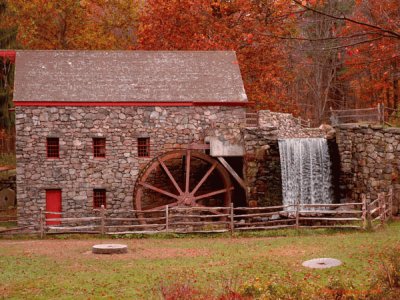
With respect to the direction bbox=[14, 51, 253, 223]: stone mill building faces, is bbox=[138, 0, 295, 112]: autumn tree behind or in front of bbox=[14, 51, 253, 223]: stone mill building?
behind

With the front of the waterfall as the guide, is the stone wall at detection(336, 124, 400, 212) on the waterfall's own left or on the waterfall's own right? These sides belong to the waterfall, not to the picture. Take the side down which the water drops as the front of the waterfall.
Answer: on the waterfall's own left

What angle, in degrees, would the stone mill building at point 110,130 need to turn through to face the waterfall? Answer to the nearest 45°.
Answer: approximately 90° to its left

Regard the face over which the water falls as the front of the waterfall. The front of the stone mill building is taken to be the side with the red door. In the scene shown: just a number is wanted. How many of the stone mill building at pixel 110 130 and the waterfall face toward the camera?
2

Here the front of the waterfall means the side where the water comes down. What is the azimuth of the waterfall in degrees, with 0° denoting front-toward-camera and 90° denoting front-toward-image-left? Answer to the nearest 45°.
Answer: approximately 0°

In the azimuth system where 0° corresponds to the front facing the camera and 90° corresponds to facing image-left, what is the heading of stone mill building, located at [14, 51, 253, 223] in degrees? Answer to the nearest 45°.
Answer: approximately 0°

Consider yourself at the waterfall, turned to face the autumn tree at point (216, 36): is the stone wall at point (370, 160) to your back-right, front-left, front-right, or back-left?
back-right

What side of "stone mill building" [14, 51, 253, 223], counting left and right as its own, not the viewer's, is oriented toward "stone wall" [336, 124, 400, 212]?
left
